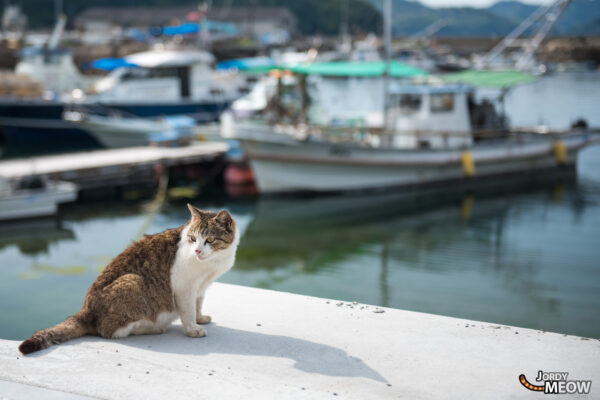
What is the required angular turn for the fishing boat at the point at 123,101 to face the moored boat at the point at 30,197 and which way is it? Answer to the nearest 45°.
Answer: approximately 90° to its left

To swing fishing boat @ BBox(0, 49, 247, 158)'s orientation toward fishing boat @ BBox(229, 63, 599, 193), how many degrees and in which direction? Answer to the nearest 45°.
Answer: approximately 135° to its left

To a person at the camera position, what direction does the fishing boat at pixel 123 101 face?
facing to the left of the viewer

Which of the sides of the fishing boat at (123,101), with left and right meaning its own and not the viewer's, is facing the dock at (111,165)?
left

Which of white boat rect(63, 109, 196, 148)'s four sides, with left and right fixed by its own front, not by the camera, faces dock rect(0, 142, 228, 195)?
left

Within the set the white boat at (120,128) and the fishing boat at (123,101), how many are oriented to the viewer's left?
2

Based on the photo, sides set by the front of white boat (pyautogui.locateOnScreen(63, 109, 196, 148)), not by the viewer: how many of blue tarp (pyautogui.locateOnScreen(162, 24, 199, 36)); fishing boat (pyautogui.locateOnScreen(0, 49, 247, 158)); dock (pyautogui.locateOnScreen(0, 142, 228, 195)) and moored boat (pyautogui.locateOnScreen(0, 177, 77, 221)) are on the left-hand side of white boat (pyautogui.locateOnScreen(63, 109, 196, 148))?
2

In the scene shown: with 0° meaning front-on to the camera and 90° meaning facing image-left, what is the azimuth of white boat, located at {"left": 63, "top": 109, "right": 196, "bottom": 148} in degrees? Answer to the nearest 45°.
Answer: approximately 90°
